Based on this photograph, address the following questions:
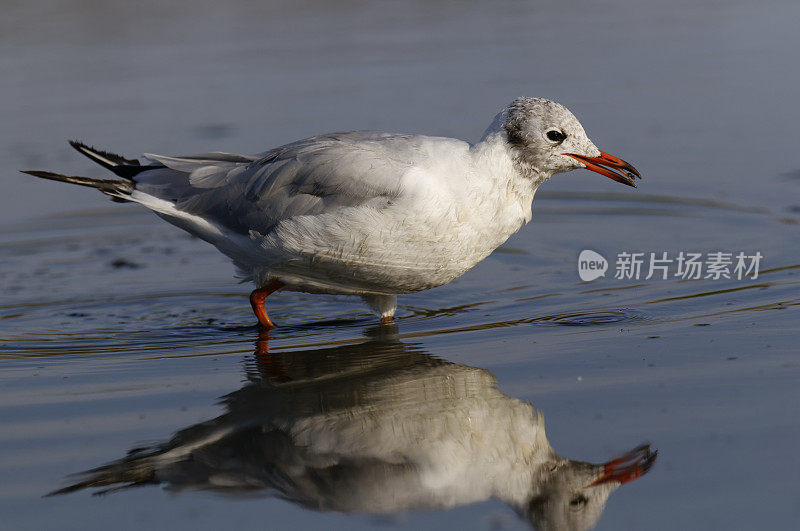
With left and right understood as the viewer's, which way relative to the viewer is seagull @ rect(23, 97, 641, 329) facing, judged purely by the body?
facing to the right of the viewer

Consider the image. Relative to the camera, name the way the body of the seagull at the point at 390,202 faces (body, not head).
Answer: to the viewer's right
